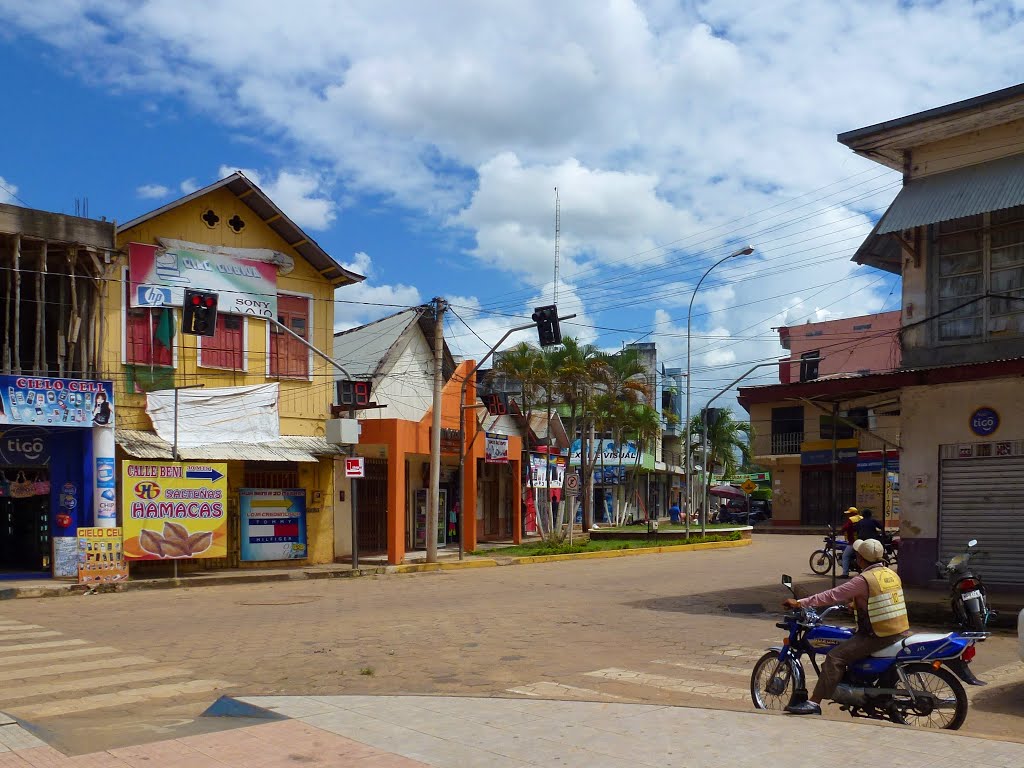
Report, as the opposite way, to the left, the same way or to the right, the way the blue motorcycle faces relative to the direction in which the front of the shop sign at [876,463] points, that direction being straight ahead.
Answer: to the right

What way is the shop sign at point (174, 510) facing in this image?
toward the camera

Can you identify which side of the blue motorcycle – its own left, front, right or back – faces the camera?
left

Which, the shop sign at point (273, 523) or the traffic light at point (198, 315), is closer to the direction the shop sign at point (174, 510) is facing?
the traffic light

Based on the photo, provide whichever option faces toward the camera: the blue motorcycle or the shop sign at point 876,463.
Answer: the shop sign

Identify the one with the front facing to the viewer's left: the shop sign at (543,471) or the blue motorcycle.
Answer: the blue motorcycle

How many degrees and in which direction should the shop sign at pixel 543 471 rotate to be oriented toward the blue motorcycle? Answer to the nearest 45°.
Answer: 0° — it already faces it

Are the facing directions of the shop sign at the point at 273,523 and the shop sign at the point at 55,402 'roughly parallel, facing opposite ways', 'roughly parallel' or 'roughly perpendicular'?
roughly parallel

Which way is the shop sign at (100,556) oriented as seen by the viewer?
toward the camera

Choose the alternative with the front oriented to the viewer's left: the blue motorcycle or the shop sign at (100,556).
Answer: the blue motorcycle
